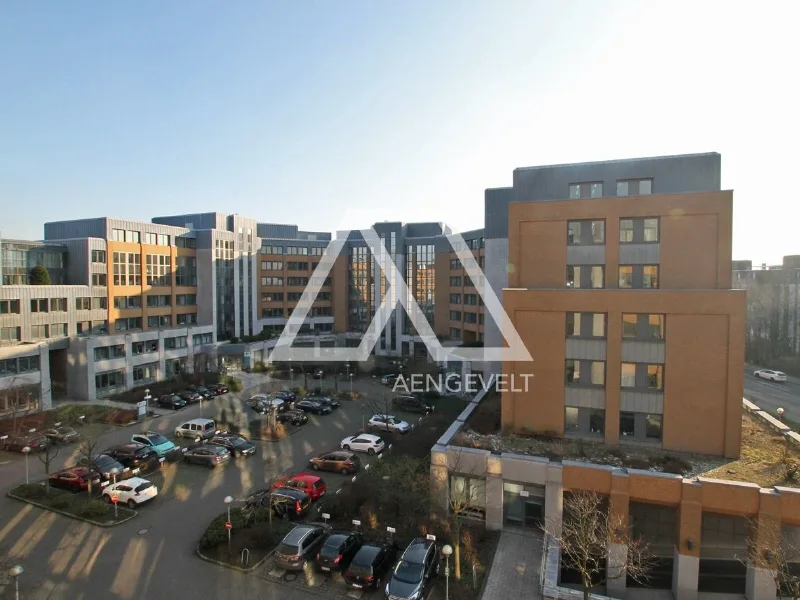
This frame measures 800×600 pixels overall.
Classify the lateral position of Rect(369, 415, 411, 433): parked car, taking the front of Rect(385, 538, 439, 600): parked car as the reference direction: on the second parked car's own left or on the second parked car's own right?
on the second parked car's own right

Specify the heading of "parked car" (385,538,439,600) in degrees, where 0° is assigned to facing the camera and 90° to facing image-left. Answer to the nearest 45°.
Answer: approximately 45°
